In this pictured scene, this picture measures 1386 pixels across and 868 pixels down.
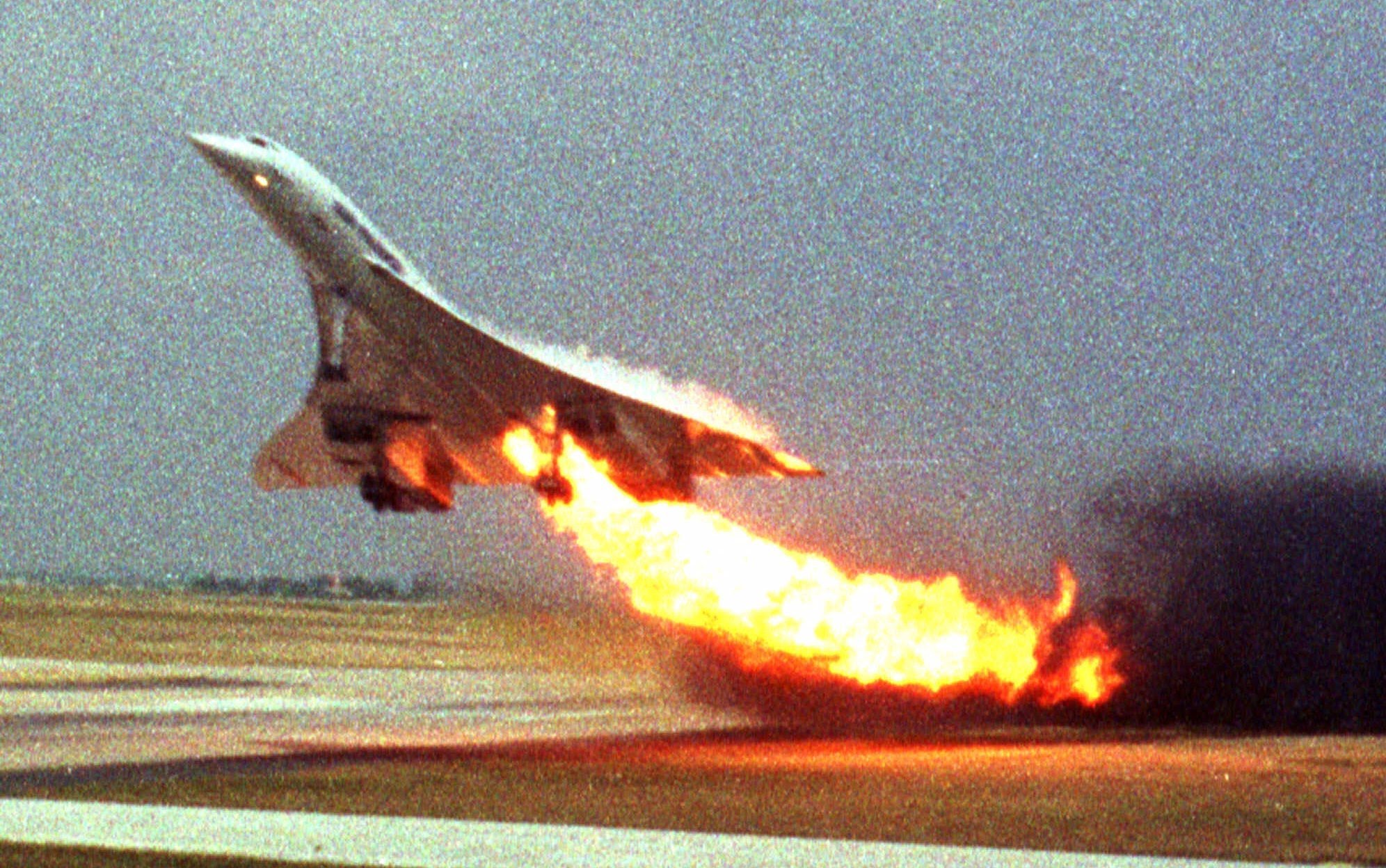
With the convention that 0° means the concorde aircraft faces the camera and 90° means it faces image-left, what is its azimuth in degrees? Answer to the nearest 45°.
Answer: approximately 45°

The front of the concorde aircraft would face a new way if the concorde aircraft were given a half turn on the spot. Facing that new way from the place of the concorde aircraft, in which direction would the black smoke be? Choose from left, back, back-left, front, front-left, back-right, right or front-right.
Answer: front-right
